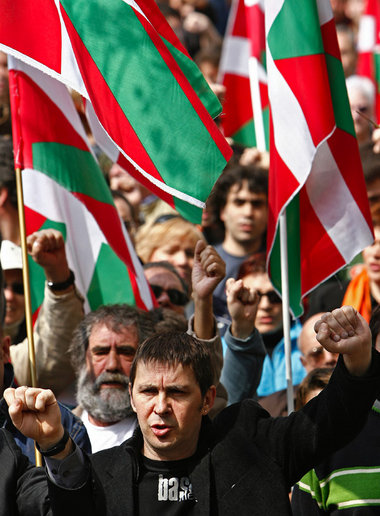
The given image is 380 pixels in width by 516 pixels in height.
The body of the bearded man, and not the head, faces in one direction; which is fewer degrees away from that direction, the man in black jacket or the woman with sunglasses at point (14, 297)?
the man in black jacket

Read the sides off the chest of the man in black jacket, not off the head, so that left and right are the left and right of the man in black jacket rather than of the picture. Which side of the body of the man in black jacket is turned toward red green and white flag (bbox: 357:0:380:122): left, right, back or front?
back

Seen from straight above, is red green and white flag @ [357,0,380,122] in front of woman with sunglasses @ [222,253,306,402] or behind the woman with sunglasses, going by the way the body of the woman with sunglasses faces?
behind

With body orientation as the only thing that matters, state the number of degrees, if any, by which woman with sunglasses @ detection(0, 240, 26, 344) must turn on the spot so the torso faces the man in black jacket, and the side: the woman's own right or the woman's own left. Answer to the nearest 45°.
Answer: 0° — they already face them

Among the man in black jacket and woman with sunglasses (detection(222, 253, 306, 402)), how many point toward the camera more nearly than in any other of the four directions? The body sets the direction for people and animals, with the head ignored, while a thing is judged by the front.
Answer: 2

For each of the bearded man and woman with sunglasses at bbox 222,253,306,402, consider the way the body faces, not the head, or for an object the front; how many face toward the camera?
2

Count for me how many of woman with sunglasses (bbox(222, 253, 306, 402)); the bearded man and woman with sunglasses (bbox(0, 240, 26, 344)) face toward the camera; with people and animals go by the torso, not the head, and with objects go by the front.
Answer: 3

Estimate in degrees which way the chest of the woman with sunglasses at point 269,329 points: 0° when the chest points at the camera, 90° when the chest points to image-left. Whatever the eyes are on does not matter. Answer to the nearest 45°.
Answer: approximately 0°
